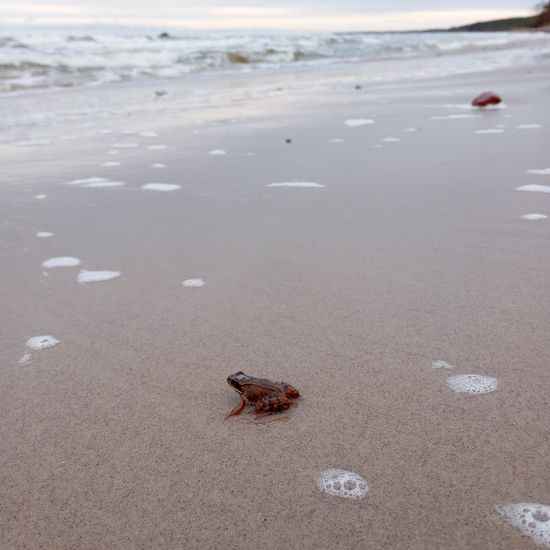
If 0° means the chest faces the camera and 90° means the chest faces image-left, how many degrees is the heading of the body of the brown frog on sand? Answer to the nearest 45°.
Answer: approximately 90°

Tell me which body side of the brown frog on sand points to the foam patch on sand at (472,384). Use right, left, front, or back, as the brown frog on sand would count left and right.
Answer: back

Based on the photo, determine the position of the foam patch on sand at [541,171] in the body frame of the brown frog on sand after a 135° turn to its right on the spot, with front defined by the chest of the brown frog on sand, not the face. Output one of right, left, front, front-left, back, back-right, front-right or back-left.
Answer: front

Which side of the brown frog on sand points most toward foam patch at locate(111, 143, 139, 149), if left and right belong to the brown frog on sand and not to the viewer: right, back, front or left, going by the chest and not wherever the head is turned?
right

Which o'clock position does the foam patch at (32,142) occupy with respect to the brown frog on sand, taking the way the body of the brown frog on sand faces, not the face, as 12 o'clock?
The foam patch is roughly at 2 o'clock from the brown frog on sand.

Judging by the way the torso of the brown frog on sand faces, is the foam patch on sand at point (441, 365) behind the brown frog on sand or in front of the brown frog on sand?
behind

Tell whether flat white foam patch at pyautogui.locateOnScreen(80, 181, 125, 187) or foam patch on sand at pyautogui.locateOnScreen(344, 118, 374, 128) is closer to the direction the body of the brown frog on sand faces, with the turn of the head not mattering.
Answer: the flat white foam patch

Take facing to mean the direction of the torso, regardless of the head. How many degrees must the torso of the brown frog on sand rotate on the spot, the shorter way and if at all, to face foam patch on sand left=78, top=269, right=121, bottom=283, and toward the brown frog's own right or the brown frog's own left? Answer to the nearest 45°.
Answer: approximately 45° to the brown frog's own right

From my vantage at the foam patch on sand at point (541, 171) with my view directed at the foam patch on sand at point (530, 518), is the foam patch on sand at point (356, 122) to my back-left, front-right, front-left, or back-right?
back-right
